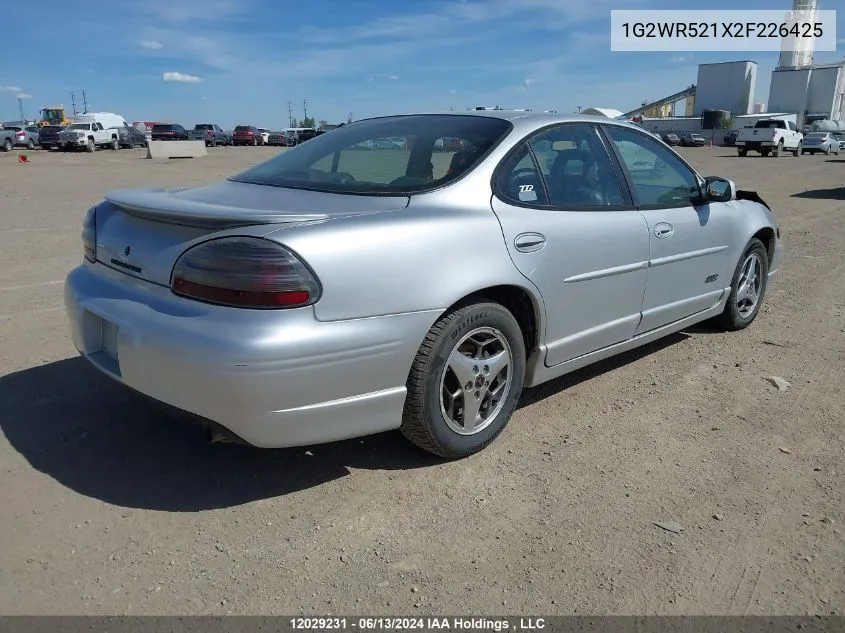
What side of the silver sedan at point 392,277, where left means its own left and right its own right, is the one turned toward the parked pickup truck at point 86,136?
left

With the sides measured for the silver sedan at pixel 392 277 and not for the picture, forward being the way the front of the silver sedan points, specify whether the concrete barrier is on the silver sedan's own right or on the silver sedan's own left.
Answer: on the silver sedan's own left

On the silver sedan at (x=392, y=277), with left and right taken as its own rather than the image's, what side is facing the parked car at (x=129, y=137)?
left

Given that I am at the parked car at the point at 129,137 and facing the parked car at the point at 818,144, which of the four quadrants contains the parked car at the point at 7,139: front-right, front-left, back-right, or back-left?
back-right

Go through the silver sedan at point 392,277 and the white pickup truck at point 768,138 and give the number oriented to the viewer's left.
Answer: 0

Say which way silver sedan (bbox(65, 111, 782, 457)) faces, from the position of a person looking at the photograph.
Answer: facing away from the viewer and to the right of the viewer

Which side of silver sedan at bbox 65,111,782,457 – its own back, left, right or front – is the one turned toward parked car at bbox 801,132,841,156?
front

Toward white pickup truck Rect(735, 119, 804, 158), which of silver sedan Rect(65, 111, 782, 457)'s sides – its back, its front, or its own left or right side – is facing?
front

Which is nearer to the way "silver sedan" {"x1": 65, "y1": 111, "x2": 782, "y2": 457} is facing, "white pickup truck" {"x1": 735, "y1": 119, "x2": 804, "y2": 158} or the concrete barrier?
the white pickup truck

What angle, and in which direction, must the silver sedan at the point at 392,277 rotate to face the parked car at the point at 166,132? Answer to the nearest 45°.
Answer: approximately 45° to its left
